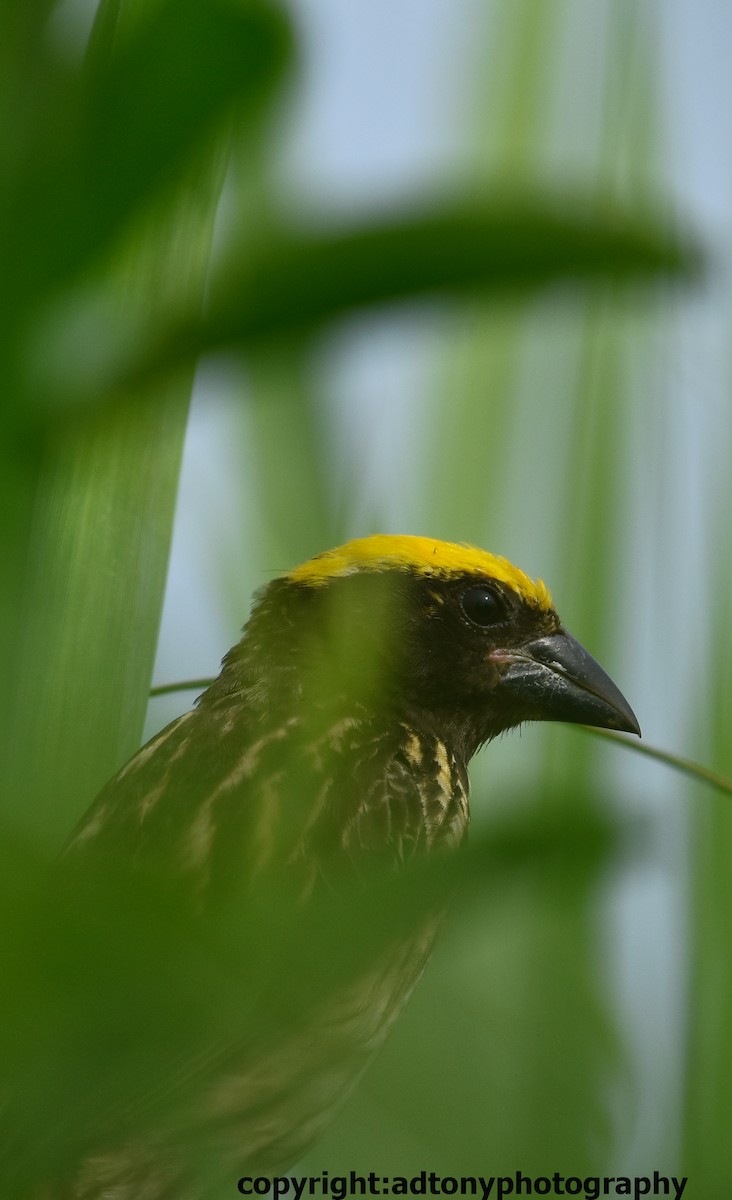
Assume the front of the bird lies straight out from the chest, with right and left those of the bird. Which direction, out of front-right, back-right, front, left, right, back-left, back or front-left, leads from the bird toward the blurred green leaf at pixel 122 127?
right

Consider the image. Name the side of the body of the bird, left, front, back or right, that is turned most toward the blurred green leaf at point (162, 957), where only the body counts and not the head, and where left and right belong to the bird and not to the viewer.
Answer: right

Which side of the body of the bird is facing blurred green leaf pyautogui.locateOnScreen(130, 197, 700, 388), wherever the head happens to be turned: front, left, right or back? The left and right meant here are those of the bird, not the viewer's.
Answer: right

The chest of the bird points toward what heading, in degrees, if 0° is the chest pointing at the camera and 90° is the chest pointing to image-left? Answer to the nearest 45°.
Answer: approximately 270°
